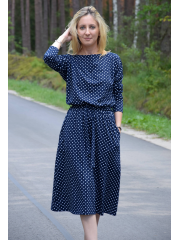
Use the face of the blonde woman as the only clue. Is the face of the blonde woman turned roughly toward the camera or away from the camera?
toward the camera

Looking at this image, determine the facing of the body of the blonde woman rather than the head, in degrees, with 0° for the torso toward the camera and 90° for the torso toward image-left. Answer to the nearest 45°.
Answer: approximately 0°
